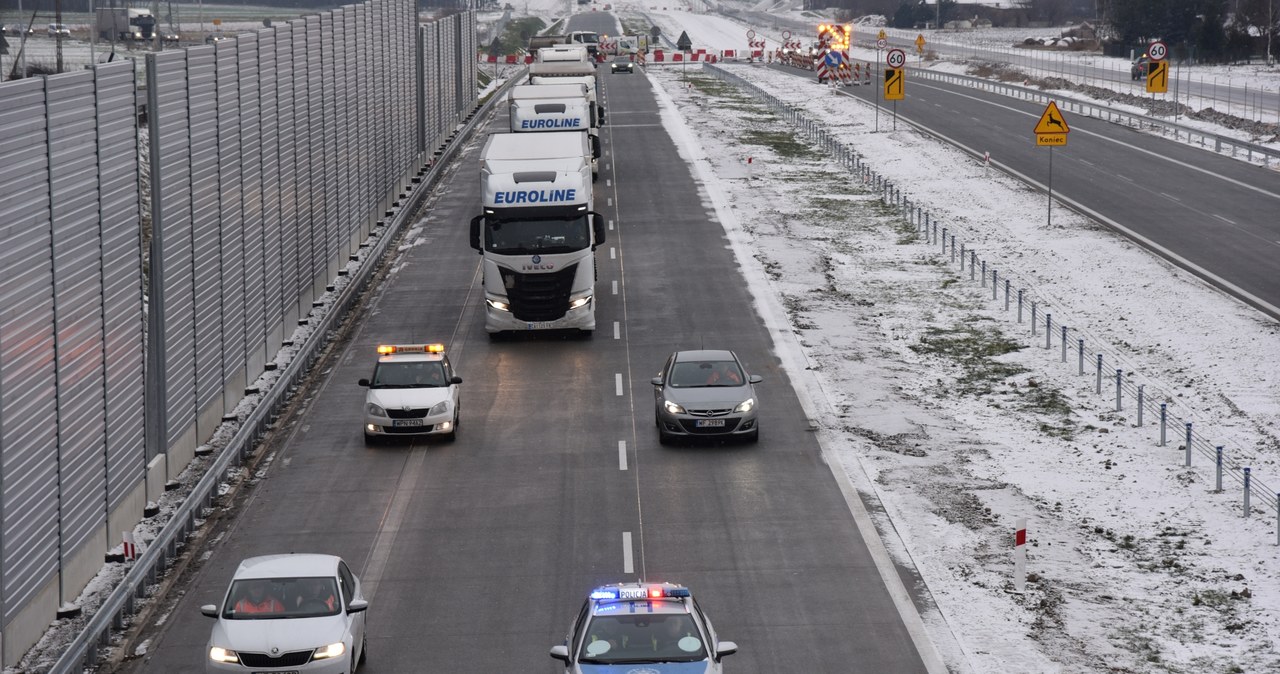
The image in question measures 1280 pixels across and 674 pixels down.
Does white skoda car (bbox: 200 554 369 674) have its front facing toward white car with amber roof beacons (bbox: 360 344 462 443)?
no

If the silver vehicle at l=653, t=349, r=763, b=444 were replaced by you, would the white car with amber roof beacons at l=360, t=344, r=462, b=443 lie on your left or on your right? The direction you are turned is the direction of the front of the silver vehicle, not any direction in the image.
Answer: on your right

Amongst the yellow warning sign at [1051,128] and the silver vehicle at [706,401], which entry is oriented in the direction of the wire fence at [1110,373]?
the yellow warning sign

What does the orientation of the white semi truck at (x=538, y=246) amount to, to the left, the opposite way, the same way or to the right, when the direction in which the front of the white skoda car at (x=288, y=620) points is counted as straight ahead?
the same way

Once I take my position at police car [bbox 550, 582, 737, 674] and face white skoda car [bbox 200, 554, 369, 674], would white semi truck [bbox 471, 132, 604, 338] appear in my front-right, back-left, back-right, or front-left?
front-right

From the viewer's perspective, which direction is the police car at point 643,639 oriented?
toward the camera

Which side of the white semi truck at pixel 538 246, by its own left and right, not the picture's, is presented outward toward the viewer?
front

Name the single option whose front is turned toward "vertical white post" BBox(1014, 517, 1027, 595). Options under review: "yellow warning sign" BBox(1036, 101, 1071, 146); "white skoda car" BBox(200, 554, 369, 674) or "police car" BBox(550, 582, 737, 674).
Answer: the yellow warning sign

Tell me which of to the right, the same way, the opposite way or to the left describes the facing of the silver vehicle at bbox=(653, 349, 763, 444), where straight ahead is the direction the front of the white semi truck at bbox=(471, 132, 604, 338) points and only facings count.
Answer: the same way

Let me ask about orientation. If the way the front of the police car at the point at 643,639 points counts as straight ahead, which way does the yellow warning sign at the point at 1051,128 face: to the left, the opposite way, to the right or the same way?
the same way

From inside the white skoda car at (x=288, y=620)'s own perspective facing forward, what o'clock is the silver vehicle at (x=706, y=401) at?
The silver vehicle is roughly at 7 o'clock from the white skoda car.

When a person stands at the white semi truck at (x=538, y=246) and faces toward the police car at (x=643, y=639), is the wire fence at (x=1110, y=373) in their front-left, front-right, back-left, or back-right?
front-left

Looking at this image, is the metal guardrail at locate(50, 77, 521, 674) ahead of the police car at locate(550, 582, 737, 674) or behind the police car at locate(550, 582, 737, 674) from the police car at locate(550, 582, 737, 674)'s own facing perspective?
behind

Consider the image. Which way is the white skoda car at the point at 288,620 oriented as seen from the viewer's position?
toward the camera

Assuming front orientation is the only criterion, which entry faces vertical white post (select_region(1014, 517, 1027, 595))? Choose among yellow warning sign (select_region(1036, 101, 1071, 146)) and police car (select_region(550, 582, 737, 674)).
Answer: the yellow warning sign

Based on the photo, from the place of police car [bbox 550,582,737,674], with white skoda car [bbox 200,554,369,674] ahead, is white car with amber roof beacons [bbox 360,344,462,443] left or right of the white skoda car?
right

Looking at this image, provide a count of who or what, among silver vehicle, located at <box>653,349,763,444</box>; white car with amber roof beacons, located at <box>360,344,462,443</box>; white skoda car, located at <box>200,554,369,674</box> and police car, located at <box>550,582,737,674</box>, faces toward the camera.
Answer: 4

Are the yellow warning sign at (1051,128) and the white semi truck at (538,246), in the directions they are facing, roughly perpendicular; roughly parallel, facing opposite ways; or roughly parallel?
roughly parallel
